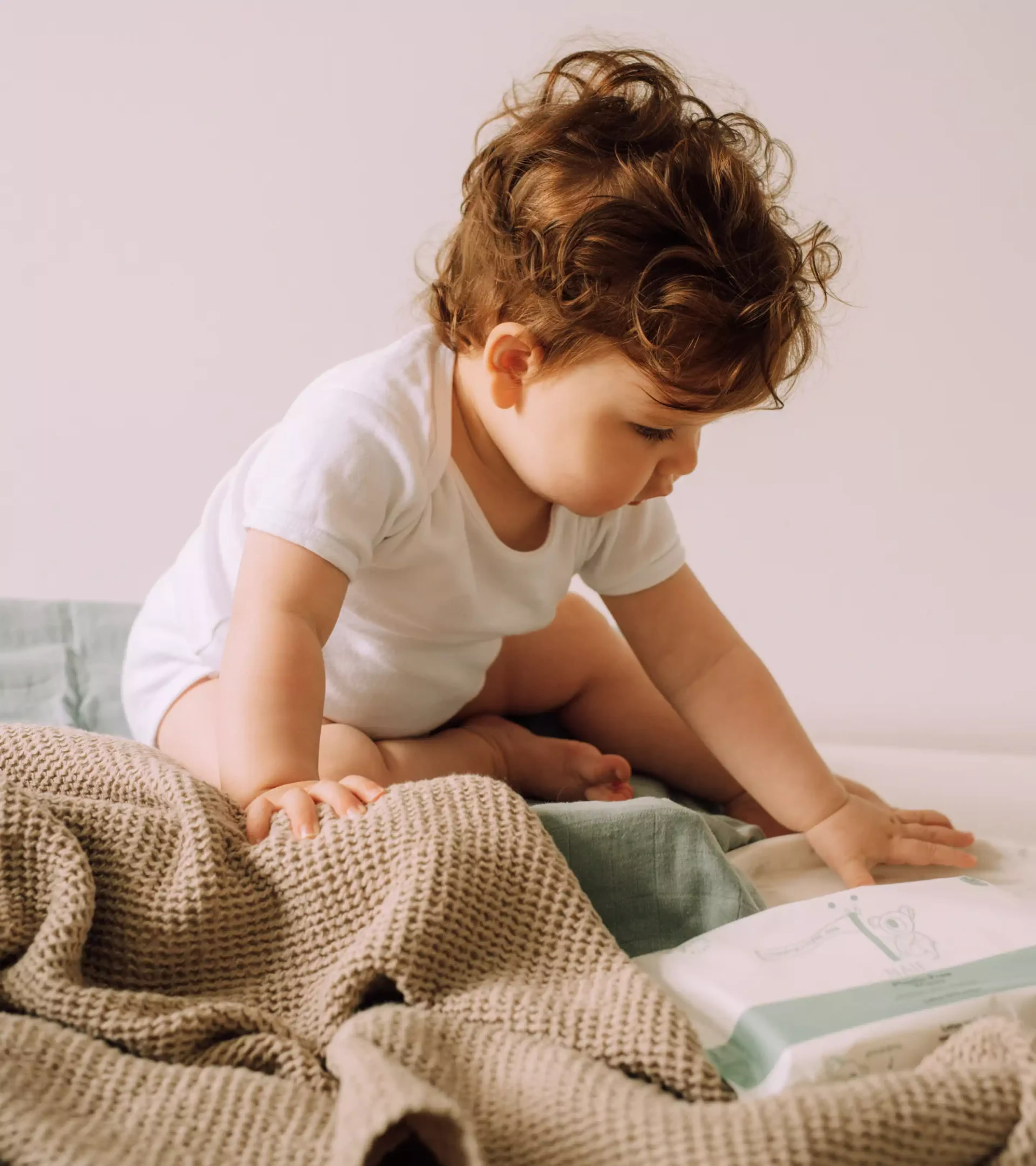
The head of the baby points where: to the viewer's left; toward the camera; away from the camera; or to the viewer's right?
to the viewer's right

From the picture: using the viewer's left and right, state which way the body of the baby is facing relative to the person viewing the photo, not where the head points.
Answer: facing the viewer and to the right of the viewer
